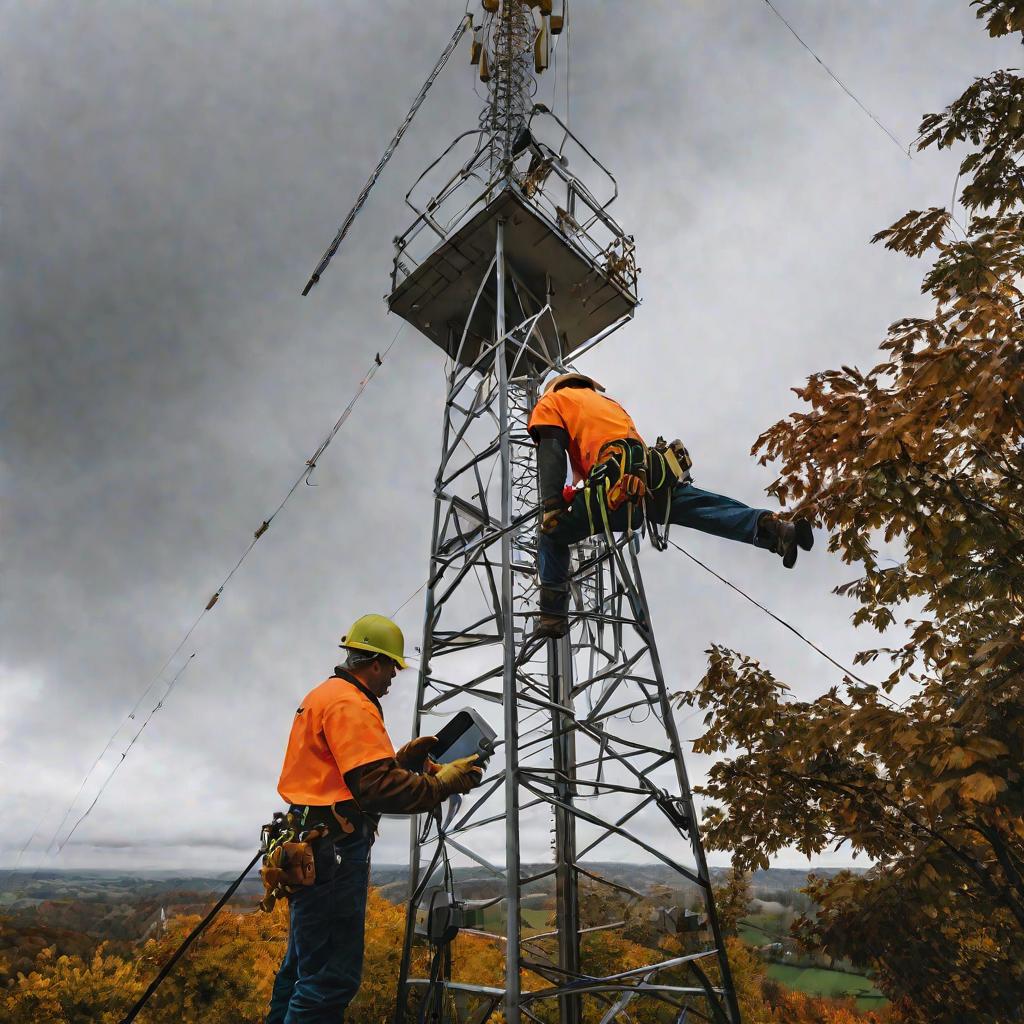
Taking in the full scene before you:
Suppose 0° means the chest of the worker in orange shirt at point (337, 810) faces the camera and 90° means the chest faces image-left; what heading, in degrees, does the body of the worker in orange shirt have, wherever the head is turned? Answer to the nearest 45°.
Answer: approximately 270°

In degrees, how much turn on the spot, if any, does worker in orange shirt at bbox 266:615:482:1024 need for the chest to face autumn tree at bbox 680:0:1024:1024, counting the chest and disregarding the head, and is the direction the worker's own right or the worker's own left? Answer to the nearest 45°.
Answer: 0° — they already face it
